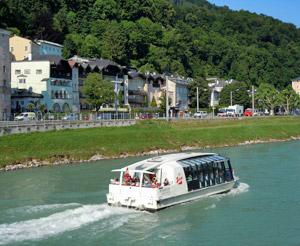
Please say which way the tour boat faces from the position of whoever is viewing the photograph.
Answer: facing away from the viewer and to the right of the viewer
